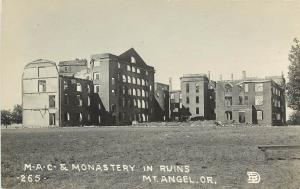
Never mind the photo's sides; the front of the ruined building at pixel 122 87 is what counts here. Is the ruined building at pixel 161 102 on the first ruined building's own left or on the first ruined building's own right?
on the first ruined building's own left

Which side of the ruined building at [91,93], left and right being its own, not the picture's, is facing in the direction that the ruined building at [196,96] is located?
left

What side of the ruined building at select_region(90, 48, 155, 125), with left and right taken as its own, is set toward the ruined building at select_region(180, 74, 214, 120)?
left

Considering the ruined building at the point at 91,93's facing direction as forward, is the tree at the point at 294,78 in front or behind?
in front

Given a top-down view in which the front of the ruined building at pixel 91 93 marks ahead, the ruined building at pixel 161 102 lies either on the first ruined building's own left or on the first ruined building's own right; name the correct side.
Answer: on the first ruined building's own left

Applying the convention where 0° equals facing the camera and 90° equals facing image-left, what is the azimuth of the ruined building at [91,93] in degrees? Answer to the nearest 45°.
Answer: approximately 315°

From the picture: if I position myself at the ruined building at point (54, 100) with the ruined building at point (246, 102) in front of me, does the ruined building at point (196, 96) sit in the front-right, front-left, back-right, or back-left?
front-left

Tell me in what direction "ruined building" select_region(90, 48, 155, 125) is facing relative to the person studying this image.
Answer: facing the viewer and to the right of the viewer
